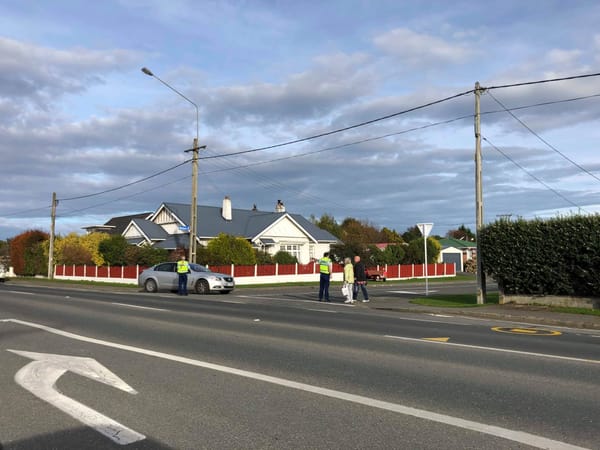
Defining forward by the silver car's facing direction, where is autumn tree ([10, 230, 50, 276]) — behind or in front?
behind

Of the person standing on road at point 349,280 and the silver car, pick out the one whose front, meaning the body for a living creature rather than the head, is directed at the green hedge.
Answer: the silver car

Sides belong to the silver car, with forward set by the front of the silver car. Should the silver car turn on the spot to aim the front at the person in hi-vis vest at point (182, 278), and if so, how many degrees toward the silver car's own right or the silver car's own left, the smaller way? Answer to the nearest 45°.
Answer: approximately 45° to the silver car's own right

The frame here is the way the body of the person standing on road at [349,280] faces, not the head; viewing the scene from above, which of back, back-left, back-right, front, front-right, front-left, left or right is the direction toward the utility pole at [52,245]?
front-right

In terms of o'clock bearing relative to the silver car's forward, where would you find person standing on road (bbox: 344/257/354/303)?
The person standing on road is roughly at 12 o'clock from the silver car.

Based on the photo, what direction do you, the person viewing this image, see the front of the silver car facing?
facing the viewer and to the right of the viewer

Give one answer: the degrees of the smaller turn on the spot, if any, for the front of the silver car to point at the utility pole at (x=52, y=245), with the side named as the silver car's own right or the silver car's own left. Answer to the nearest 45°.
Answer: approximately 180°

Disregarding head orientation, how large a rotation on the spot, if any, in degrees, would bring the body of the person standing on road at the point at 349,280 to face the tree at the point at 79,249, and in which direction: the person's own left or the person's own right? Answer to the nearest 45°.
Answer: approximately 45° to the person's own right

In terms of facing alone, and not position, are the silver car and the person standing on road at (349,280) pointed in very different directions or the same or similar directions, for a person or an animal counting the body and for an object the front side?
very different directions

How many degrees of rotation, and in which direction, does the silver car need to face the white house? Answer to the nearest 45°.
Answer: approximately 135° to its left

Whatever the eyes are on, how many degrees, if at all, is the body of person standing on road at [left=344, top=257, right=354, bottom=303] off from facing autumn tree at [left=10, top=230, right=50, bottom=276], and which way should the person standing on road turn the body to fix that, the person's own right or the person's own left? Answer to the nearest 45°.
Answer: approximately 45° to the person's own right

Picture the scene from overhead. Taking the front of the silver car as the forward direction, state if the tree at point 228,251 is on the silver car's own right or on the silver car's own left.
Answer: on the silver car's own left
